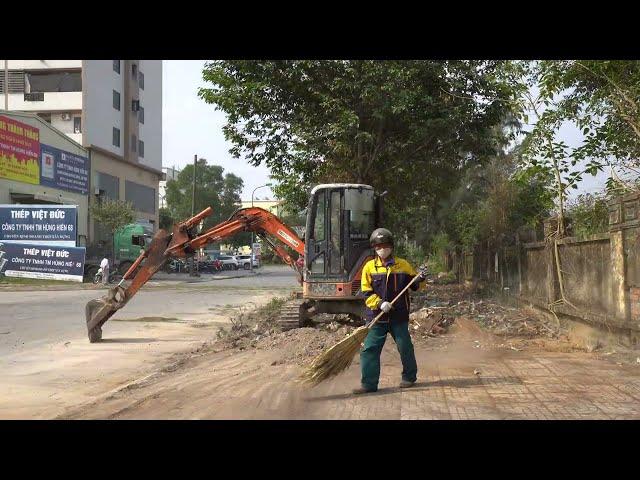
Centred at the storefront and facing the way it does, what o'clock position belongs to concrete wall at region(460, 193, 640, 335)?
The concrete wall is roughly at 1 o'clock from the storefront.

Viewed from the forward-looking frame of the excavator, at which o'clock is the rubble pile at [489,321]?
The rubble pile is roughly at 6 o'clock from the excavator.

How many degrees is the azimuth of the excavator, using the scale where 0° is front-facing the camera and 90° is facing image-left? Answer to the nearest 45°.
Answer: approximately 90°

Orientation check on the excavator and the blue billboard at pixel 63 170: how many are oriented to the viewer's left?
1

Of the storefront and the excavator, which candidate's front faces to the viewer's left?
the excavator
